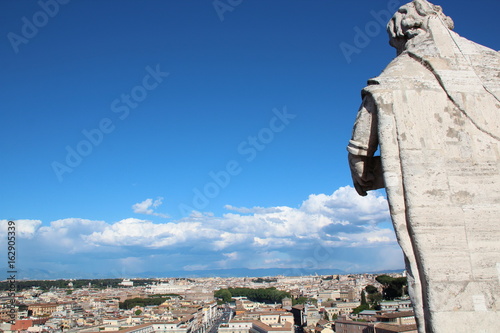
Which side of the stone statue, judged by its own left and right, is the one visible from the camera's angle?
back
